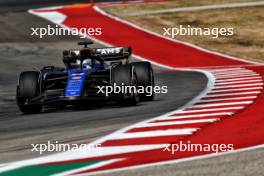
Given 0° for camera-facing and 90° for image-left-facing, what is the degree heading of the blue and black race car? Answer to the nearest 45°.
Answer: approximately 0°
